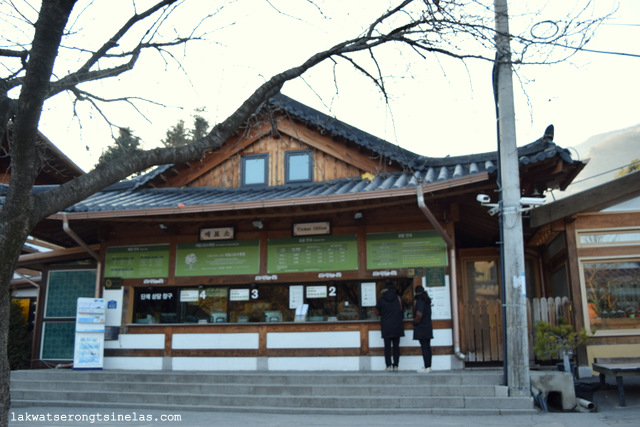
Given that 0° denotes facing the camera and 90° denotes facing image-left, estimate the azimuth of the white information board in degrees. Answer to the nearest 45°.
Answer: approximately 0°

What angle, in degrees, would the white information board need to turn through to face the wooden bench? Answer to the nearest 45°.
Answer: approximately 45° to its left

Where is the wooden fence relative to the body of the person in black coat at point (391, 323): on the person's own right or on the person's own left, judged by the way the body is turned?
on the person's own right

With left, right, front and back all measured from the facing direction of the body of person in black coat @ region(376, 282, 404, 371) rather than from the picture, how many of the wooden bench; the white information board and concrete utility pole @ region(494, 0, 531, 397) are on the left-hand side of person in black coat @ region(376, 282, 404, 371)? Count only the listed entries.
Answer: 1

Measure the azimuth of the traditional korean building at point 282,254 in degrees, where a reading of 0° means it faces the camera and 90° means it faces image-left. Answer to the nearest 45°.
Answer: approximately 0°

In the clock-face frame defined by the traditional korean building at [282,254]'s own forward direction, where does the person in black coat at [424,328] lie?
The person in black coat is roughly at 10 o'clock from the traditional korean building.

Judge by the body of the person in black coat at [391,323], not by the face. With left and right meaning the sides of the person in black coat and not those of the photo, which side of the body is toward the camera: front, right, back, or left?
back

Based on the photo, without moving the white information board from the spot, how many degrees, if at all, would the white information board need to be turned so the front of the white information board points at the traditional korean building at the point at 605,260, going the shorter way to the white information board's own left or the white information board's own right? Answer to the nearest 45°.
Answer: approximately 45° to the white information board's own left

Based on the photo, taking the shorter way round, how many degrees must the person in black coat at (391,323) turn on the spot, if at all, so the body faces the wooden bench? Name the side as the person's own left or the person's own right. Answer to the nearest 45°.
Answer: approximately 135° to the person's own right

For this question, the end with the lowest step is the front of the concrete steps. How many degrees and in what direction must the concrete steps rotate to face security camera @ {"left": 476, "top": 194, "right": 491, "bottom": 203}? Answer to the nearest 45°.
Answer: approximately 90° to its left
